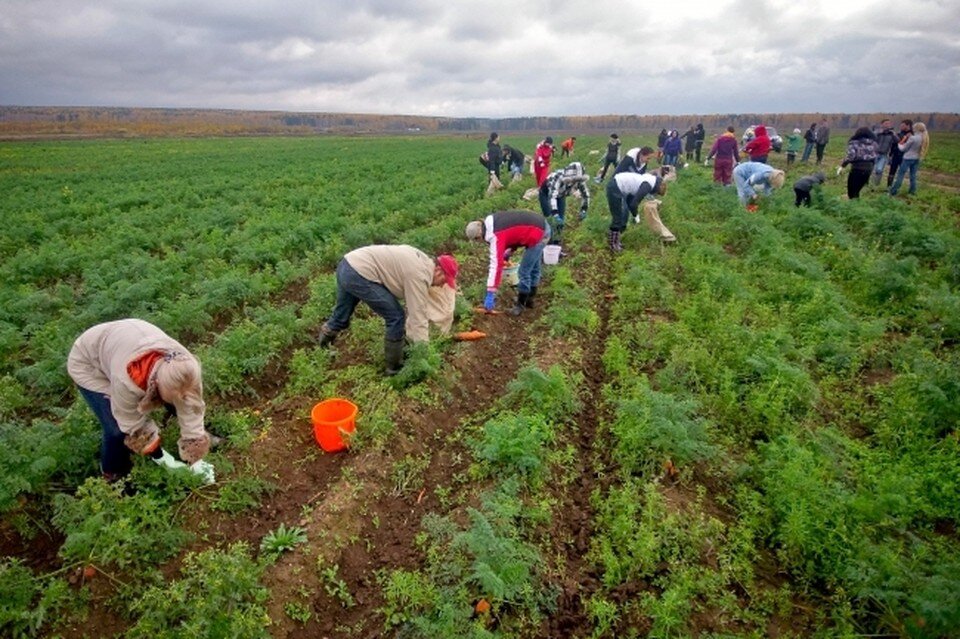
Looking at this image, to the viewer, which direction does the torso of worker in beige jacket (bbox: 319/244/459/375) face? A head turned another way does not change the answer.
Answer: to the viewer's right

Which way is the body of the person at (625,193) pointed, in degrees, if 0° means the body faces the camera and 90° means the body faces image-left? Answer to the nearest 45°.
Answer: approximately 270°

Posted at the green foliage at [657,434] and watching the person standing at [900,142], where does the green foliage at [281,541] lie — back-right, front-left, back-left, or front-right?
back-left

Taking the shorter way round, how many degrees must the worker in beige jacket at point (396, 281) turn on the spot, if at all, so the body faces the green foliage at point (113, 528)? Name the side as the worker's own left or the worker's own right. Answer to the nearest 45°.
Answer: approximately 135° to the worker's own right

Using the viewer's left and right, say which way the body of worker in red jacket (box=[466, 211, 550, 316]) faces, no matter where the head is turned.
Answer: facing to the left of the viewer

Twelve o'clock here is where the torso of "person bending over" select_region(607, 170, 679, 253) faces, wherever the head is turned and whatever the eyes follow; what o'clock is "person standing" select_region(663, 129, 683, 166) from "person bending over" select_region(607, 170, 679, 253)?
"person standing" select_region(663, 129, 683, 166) is roughly at 9 o'clock from "person bending over" select_region(607, 170, 679, 253).

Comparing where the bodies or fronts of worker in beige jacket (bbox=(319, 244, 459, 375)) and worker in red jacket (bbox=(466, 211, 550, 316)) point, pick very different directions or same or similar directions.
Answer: very different directions

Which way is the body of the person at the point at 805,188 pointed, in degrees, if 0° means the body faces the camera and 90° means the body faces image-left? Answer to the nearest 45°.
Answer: approximately 270°

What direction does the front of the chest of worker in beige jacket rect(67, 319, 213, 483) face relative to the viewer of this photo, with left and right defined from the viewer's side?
facing the viewer and to the right of the viewer
